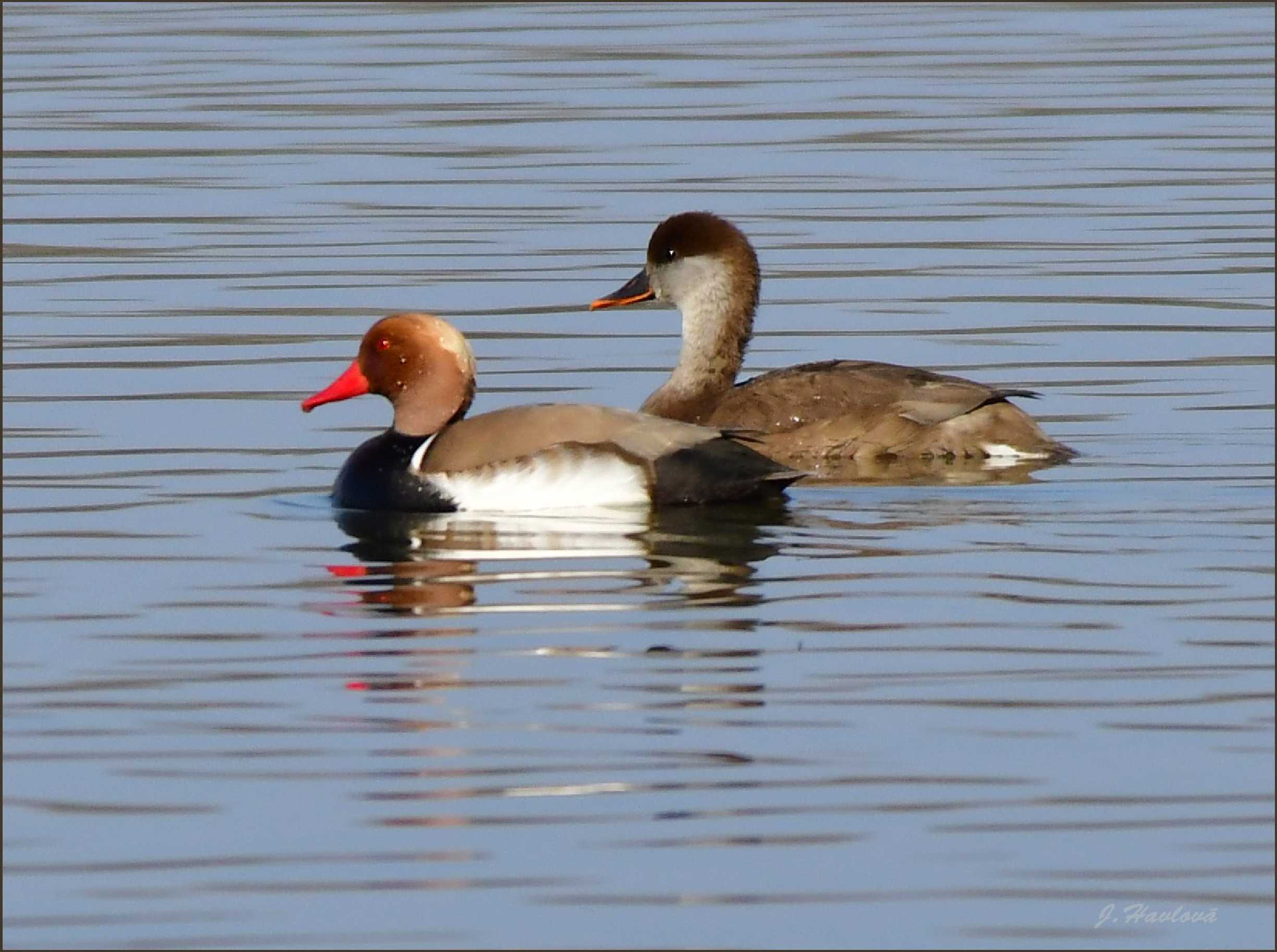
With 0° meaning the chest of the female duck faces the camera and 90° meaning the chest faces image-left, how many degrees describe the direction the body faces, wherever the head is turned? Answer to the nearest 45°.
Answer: approximately 90°
